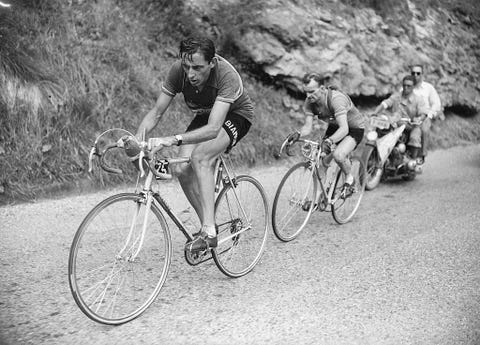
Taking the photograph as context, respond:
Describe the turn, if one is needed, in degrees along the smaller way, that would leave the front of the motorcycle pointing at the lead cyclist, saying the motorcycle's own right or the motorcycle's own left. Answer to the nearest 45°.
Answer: approximately 45° to the motorcycle's own left

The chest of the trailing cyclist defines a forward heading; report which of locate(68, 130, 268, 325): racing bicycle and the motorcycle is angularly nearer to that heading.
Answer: the racing bicycle

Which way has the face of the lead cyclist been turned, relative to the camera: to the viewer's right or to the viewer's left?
to the viewer's left

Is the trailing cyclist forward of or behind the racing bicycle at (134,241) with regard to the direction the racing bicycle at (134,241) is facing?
behind

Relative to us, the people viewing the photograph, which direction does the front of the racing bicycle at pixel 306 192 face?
facing the viewer and to the left of the viewer

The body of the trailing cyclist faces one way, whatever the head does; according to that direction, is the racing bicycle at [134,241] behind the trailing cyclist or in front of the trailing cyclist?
in front

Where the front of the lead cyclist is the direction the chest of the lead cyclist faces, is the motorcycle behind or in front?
behind

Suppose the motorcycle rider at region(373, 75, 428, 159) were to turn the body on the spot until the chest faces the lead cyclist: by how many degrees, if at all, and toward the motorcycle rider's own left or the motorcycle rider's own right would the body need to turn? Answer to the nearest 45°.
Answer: approximately 45° to the motorcycle rider's own left

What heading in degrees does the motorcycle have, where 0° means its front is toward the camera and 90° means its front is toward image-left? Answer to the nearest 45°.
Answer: approximately 45°

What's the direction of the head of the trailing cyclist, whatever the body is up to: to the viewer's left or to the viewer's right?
to the viewer's left

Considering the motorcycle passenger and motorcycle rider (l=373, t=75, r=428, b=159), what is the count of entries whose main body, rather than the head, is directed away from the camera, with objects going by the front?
0

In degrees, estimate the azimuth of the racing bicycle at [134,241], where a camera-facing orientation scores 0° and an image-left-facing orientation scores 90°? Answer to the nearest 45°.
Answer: approximately 45°
